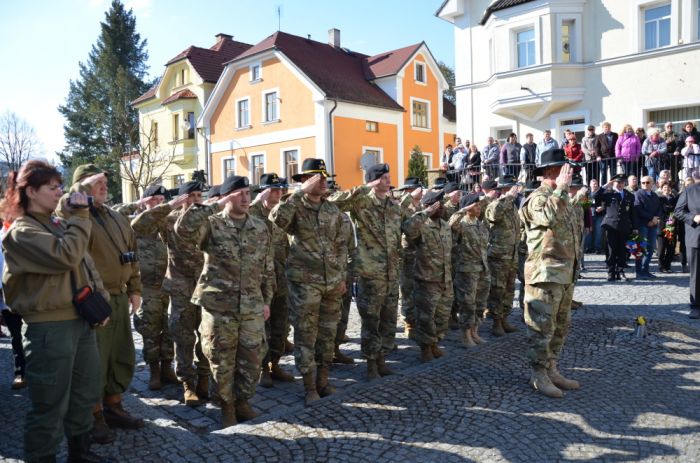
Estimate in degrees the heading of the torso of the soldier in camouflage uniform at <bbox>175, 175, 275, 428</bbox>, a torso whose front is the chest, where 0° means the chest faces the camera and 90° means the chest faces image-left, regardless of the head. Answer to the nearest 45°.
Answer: approximately 315°

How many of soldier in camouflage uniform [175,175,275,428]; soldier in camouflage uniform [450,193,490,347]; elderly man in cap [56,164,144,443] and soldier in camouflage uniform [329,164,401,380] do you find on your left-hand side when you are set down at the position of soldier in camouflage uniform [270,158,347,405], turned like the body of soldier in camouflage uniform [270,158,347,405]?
2

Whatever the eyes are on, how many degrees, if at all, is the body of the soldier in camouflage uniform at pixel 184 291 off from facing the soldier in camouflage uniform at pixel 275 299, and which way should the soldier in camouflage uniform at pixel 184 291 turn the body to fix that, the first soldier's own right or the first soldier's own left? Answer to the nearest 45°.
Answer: approximately 90° to the first soldier's own left

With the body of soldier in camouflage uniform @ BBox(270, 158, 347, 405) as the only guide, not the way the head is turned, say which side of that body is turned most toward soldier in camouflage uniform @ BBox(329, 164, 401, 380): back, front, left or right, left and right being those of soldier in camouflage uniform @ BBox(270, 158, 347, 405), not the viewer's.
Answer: left

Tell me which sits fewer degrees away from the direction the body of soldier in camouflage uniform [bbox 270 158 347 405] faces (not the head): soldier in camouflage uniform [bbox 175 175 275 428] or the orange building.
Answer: the soldier in camouflage uniform

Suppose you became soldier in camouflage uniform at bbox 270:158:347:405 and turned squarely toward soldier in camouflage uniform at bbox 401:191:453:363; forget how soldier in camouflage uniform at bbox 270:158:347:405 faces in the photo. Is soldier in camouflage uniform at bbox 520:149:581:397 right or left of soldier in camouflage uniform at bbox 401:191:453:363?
right

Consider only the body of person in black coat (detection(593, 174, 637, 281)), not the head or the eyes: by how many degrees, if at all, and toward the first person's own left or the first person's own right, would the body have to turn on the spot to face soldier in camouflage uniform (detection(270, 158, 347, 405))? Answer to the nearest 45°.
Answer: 0° — they already face them

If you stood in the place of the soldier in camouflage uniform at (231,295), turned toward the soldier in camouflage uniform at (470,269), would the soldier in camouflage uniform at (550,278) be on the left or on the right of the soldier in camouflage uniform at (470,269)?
right

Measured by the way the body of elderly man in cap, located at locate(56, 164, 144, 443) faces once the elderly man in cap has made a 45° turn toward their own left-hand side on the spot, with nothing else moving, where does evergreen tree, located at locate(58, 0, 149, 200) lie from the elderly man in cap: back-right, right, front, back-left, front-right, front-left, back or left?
left

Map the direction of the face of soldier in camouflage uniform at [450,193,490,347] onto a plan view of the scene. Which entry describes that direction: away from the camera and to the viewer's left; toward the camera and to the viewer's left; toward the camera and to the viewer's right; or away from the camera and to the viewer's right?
toward the camera and to the viewer's right
